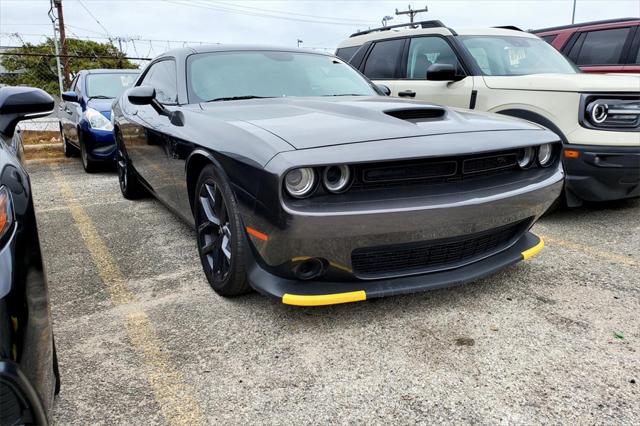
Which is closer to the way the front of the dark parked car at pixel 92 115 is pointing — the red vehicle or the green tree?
the red vehicle

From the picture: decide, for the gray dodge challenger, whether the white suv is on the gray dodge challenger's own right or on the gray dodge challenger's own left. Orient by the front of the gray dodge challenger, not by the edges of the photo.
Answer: on the gray dodge challenger's own left

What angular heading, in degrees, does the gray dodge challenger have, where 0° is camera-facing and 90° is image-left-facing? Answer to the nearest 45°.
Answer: approximately 315°

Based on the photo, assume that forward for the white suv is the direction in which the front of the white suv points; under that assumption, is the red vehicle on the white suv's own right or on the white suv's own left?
on the white suv's own left

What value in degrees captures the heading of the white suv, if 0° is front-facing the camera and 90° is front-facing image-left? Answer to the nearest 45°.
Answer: approximately 315°

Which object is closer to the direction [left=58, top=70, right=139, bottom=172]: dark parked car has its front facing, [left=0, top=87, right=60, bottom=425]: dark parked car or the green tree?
the dark parked car

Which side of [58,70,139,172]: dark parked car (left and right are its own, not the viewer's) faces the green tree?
back

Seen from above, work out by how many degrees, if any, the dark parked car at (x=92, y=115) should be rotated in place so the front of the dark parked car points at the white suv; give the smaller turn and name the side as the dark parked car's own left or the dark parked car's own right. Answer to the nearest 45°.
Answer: approximately 45° to the dark parked car's own left

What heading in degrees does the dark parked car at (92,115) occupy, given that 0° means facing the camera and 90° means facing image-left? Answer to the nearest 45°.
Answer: approximately 0°
